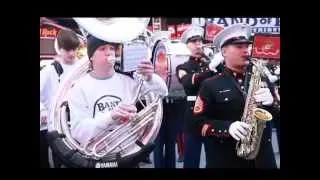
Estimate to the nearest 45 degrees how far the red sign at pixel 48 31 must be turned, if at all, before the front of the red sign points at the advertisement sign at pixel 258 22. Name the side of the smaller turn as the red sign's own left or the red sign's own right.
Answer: approximately 90° to the red sign's own left

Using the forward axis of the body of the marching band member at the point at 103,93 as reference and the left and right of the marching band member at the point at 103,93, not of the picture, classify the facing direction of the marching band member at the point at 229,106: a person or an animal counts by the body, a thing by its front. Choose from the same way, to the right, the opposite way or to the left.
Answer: the same way

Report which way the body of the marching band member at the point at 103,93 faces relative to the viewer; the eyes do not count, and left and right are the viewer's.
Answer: facing the viewer and to the right of the viewer

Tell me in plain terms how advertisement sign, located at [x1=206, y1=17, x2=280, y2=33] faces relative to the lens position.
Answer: facing the viewer

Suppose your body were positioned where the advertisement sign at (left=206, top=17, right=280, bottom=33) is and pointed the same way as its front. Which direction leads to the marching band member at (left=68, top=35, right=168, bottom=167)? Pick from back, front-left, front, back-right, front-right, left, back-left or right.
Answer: front

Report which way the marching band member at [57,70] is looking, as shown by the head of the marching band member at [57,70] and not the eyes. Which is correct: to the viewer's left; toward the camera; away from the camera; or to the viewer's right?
toward the camera

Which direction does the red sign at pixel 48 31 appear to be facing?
toward the camera
